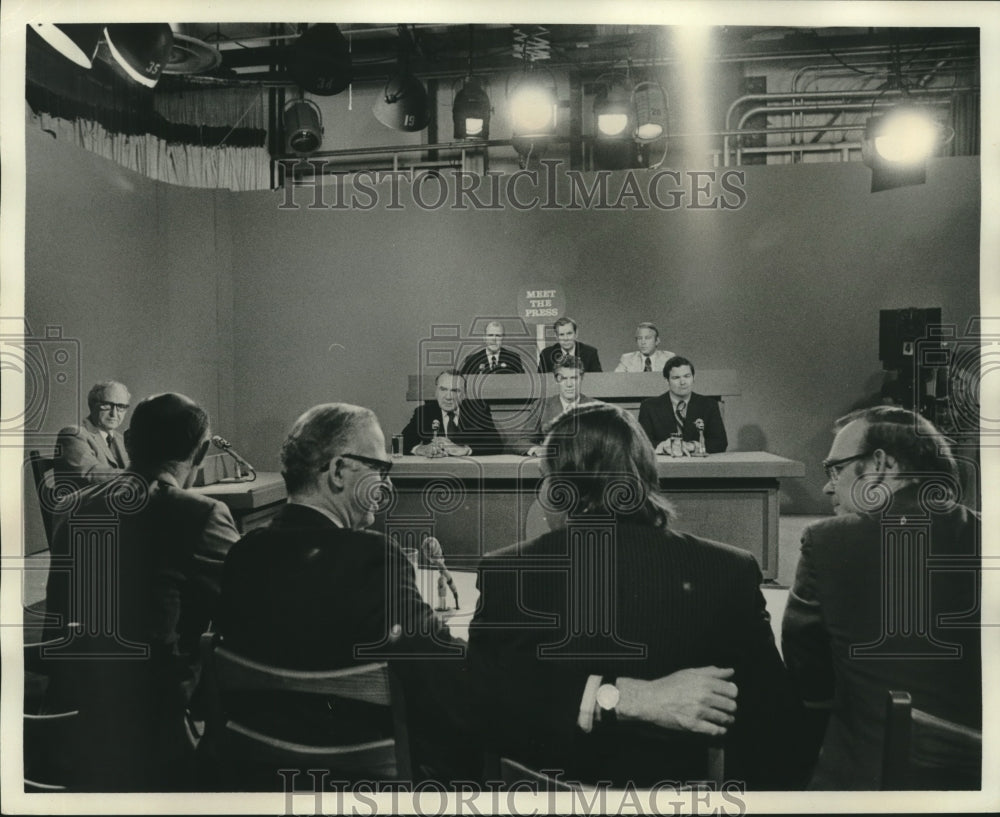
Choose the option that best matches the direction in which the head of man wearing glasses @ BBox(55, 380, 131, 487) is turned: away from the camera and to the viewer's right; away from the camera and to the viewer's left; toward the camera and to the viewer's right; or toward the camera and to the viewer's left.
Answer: toward the camera and to the viewer's right

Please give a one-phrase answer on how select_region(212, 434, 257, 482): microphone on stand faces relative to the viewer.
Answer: facing to the left of the viewer

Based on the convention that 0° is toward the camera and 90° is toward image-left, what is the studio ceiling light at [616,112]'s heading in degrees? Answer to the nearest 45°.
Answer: approximately 0°

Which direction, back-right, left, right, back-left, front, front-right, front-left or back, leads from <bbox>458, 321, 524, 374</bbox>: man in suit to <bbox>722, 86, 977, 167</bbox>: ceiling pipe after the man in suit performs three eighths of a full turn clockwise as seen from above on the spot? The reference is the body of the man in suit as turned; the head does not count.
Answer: back-right

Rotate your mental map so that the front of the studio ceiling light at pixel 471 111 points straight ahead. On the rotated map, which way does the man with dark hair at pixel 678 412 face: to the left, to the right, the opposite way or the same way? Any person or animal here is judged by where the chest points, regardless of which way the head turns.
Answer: the same way

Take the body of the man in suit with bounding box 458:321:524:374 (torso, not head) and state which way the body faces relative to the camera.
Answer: toward the camera

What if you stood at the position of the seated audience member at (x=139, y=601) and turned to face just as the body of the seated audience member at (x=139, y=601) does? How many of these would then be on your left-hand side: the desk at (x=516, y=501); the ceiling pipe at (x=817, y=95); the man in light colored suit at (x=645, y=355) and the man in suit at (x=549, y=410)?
0

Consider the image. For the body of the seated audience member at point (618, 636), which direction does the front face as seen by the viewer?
away from the camera

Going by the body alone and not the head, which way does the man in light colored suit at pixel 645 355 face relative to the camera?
toward the camera

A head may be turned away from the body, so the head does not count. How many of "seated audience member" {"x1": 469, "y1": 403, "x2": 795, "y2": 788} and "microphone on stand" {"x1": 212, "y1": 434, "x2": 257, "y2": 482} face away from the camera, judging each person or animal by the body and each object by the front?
1

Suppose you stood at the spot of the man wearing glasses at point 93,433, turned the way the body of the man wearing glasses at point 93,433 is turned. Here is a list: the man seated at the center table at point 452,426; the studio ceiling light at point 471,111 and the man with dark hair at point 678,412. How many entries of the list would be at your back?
0

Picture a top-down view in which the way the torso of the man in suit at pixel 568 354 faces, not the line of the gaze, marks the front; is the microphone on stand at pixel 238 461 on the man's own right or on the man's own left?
on the man's own right

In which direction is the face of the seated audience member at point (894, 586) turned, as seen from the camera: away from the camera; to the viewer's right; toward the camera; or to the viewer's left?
to the viewer's left

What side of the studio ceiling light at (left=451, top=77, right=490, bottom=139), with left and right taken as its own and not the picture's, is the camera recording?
front

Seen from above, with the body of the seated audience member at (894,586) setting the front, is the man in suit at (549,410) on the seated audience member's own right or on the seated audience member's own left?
on the seated audience member's own left

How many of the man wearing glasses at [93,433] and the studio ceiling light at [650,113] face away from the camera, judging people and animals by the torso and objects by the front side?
0
